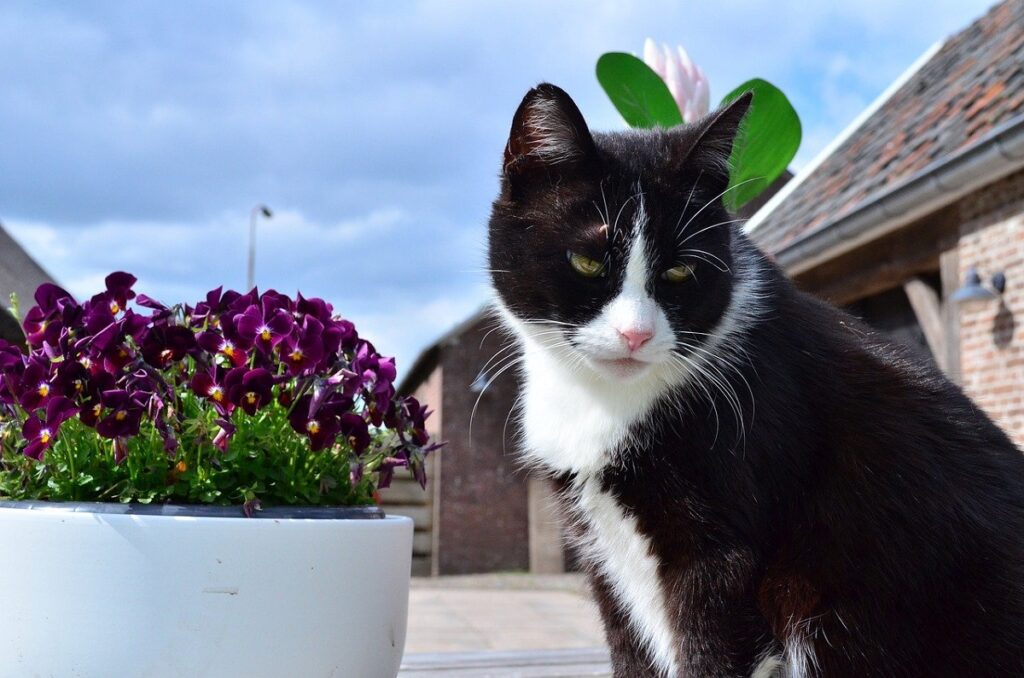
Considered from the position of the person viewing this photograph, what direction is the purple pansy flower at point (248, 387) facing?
facing the viewer

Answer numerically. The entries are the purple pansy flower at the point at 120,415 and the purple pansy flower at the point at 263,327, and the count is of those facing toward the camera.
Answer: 2

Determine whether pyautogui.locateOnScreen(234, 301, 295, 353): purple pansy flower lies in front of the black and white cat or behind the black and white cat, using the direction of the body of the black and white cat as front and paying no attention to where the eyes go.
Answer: in front

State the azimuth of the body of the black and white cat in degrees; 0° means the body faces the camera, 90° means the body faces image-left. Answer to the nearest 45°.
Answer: approximately 45°

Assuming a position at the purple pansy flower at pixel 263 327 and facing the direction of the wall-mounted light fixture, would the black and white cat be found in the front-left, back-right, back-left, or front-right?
front-right
